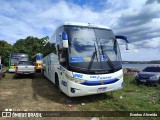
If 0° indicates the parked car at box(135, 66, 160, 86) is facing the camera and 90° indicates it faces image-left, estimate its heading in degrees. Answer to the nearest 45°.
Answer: approximately 45°

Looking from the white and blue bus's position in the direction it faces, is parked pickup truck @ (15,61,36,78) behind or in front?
behind

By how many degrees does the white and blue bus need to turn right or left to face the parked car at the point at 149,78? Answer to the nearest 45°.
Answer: approximately 90° to its left

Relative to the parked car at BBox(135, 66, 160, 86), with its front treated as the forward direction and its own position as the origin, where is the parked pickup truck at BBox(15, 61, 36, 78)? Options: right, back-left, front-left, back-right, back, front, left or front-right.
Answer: front-right

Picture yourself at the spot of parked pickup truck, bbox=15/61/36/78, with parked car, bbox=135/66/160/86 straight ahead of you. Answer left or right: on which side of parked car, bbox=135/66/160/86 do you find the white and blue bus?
right

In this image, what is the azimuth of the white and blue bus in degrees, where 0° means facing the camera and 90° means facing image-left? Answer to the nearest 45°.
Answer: approximately 315°
